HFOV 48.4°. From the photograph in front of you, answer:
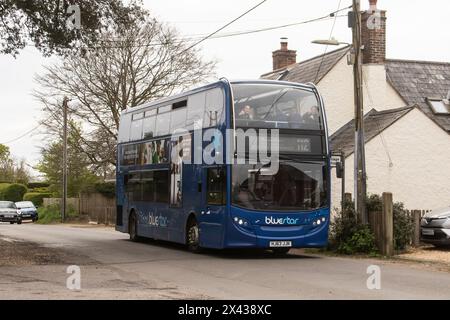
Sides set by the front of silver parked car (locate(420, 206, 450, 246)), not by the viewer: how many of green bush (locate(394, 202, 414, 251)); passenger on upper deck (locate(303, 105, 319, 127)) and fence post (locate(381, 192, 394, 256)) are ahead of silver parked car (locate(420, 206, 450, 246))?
3

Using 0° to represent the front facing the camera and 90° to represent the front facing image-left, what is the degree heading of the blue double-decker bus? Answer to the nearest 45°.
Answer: approximately 315°

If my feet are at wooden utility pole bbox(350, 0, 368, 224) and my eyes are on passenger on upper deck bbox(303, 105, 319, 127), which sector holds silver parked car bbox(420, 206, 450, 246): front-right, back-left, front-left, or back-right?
back-left

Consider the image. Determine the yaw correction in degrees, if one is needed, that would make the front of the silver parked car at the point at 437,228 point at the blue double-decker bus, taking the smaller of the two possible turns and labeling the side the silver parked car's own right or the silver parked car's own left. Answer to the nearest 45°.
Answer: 0° — it already faces it

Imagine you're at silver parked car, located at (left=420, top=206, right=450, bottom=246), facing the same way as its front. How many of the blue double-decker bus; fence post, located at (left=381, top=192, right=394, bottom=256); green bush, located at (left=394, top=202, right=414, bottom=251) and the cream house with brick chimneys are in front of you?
3

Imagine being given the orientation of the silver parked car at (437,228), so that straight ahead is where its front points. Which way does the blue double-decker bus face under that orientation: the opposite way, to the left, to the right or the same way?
to the left

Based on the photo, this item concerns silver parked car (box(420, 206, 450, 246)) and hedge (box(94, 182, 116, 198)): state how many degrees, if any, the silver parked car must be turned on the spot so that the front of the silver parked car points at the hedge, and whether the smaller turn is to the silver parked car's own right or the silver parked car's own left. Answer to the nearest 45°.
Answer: approximately 90° to the silver parked car's own right

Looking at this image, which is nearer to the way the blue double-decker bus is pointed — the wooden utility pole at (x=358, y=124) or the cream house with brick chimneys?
the wooden utility pole

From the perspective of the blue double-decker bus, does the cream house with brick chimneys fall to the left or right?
on its left

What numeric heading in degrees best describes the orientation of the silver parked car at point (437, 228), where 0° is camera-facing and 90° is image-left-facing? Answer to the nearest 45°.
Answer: approximately 45°

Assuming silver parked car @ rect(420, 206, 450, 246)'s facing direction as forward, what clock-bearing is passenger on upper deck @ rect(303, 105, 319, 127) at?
The passenger on upper deck is roughly at 12 o'clock from the silver parked car.

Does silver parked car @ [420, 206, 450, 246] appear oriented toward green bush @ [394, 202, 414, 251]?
yes
